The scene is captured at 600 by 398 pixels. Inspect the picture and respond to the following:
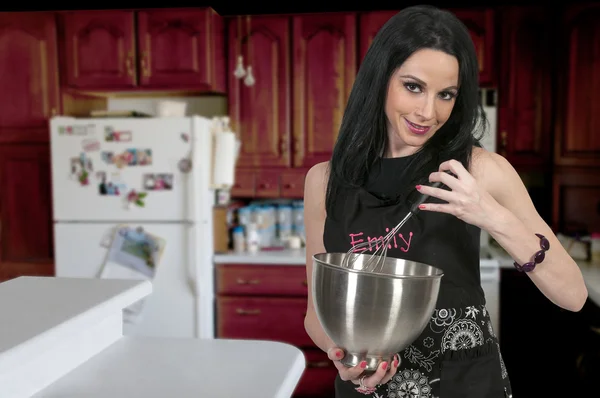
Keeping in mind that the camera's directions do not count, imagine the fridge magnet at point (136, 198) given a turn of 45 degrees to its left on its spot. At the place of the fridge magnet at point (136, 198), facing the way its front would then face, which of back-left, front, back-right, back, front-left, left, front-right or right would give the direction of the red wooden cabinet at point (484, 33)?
front-left

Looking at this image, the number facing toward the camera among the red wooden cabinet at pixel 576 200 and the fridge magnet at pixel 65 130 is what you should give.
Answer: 2

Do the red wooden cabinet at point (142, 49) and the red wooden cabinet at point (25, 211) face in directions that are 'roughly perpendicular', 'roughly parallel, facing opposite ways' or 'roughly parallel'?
roughly parallel

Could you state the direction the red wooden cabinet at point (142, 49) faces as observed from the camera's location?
facing the viewer

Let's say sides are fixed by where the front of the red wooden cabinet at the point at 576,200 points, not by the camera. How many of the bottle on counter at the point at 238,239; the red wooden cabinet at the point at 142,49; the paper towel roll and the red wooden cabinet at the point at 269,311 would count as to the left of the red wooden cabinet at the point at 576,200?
0

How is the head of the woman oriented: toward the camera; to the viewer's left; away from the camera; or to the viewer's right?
toward the camera

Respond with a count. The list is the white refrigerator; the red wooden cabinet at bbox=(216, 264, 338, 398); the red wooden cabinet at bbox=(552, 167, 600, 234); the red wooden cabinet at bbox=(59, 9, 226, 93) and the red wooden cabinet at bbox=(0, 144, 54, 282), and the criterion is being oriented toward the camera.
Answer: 5

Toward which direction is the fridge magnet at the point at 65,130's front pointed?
toward the camera

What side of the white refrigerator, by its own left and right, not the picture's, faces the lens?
front

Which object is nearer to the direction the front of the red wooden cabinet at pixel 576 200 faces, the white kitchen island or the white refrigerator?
the white kitchen island

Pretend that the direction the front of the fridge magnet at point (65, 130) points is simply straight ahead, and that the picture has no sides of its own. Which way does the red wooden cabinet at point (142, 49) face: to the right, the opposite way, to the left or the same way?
the same way

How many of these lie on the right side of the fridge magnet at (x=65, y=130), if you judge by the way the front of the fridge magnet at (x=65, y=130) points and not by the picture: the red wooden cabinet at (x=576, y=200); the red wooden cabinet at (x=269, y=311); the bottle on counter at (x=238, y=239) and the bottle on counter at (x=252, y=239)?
0

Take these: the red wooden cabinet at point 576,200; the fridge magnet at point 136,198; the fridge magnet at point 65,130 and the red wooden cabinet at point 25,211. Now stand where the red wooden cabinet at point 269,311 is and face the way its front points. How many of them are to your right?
3

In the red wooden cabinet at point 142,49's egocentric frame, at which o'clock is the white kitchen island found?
The white kitchen island is roughly at 12 o'clock from the red wooden cabinet.

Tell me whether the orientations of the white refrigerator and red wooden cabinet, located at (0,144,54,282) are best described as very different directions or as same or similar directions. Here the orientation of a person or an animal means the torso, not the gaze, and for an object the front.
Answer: same or similar directions

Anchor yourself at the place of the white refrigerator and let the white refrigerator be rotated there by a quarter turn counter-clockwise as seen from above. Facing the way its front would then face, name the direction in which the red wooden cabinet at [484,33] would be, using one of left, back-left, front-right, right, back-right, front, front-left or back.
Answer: front
